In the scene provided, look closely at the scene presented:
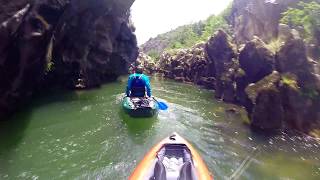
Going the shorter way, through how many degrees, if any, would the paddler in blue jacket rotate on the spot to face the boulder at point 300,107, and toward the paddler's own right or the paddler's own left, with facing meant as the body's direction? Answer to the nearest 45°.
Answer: approximately 90° to the paddler's own right

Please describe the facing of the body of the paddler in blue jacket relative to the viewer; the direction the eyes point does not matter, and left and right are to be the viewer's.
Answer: facing away from the viewer
